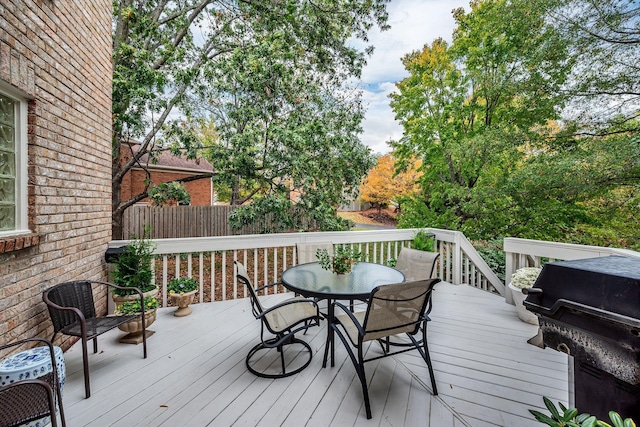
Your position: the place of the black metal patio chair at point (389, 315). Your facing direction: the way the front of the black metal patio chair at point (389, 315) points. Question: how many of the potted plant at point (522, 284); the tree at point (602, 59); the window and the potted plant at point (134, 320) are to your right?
2

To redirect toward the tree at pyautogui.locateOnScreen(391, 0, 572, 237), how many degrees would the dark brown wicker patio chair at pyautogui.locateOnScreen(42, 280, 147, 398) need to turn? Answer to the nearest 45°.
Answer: approximately 45° to its left

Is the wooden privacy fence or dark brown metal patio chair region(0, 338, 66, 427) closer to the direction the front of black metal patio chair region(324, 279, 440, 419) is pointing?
the wooden privacy fence

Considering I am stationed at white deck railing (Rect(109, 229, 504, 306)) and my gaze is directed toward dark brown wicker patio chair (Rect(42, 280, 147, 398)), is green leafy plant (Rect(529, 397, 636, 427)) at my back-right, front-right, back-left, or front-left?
front-left

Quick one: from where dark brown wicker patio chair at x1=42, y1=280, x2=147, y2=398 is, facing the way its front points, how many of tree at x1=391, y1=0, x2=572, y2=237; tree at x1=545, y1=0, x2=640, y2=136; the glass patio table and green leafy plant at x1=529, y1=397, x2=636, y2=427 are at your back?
0

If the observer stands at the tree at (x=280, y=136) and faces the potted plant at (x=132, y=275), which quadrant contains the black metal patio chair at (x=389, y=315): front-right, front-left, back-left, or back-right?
front-left

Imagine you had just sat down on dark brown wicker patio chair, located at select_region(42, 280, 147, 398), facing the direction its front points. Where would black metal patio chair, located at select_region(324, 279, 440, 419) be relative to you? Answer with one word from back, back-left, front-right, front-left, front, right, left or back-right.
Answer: front

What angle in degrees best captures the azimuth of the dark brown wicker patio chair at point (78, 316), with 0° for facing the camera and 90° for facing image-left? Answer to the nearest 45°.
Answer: approximately 315°

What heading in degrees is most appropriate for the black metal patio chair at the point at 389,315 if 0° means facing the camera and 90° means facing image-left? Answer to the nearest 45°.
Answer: approximately 135°

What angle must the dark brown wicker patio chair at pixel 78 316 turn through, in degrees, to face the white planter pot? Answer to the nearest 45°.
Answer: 0° — it already faces it

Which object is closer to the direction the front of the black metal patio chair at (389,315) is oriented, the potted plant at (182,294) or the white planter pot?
the potted plant

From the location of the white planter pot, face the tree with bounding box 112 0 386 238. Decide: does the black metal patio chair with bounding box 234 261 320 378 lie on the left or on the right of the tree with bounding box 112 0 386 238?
left

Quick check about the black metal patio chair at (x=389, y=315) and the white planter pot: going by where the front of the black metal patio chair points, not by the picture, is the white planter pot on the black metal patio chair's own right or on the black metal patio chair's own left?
on the black metal patio chair's own right

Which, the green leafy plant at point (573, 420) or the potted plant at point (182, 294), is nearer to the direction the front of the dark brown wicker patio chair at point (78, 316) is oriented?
the green leafy plant

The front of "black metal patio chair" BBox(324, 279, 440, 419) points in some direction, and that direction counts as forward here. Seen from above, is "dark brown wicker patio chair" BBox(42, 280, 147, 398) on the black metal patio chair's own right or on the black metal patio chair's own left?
on the black metal patio chair's own left

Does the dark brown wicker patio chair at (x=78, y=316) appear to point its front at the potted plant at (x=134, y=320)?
no

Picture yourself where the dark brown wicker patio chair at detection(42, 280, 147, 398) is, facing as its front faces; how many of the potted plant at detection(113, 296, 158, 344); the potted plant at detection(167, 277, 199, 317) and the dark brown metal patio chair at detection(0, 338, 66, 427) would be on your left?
2

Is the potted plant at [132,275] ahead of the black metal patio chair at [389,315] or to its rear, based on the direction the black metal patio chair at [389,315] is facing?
ahead
